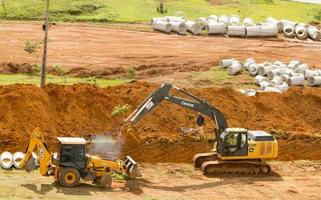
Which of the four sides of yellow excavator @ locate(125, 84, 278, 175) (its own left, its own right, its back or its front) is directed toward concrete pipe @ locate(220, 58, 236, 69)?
right

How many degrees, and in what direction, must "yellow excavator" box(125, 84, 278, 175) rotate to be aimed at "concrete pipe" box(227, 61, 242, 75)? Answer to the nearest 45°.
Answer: approximately 90° to its right

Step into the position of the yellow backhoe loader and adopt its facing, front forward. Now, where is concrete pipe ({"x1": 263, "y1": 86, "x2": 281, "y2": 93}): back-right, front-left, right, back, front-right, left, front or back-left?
front-left

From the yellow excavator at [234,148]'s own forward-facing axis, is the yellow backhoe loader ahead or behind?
ahead

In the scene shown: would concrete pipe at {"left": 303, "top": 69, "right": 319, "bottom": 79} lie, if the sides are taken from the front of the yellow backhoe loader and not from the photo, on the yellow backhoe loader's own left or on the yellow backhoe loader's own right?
on the yellow backhoe loader's own left

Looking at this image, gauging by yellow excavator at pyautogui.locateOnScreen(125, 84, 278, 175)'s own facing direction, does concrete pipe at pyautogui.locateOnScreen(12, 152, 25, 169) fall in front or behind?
in front

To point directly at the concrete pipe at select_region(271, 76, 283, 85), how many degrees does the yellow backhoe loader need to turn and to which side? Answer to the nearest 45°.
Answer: approximately 45° to its left

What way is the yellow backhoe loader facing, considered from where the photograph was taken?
facing to the right of the viewer

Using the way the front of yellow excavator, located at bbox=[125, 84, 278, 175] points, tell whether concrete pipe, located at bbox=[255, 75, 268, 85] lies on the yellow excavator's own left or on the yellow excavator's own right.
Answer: on the yellow excavator's own right

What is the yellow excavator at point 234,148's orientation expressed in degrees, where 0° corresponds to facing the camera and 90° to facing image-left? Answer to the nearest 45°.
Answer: approximately 90°

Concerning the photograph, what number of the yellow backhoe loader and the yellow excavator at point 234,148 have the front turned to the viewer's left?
1

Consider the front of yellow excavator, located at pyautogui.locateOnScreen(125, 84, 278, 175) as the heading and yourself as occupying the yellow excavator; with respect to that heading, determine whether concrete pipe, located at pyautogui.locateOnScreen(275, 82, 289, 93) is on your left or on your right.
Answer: on your right
